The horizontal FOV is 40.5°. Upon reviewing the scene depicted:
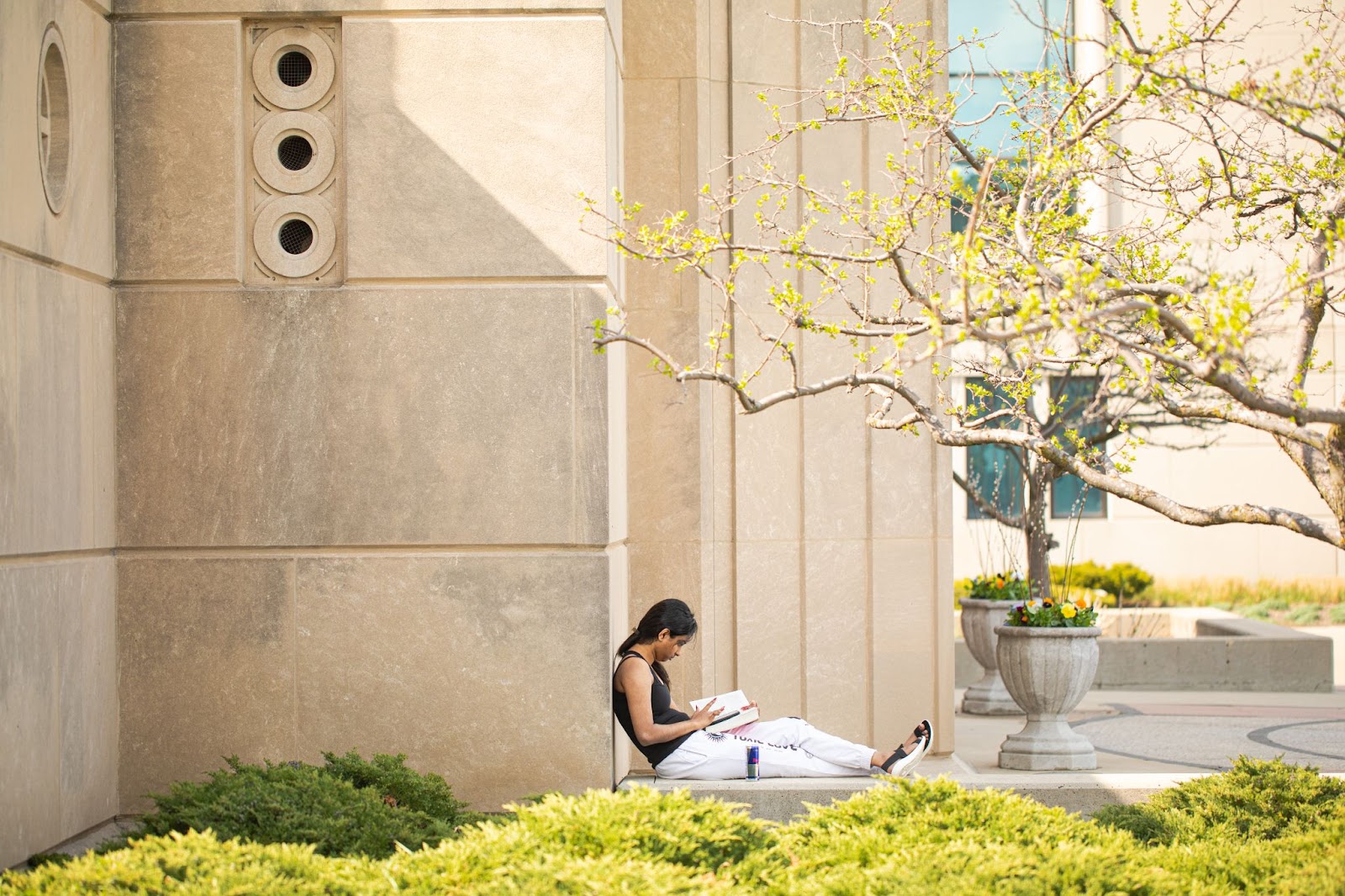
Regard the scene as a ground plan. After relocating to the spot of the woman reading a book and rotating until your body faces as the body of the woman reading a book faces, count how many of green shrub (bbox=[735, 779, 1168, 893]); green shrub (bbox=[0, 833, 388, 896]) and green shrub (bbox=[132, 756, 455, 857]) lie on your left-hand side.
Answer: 0

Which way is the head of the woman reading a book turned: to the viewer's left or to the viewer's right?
to the viewer's right

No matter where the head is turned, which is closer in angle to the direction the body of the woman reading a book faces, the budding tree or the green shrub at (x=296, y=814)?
the budding tree

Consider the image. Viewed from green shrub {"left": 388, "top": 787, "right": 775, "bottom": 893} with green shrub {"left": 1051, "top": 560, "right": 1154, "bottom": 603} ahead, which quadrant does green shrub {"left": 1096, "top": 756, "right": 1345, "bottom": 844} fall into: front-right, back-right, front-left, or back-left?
front-right

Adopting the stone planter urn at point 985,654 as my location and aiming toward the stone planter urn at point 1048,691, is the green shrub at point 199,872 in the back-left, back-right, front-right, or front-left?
front-right

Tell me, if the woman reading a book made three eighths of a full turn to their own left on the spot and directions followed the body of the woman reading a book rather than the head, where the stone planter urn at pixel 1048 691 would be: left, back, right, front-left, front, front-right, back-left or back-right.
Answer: right

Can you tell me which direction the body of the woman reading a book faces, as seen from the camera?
to the viewer's right
